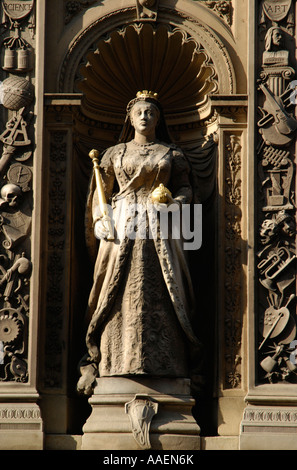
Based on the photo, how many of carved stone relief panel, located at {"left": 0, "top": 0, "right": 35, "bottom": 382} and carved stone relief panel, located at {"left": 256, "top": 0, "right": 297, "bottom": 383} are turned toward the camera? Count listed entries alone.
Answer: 2

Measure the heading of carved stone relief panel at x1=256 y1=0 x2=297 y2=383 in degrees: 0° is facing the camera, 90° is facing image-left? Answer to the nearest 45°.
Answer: approximately 0°

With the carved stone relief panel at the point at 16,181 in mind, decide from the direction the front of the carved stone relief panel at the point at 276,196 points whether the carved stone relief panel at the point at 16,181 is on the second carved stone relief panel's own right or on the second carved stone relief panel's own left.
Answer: on the second carved stone relief panel's own right

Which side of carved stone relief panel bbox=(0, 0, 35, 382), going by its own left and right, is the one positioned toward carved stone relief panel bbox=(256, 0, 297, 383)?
left
